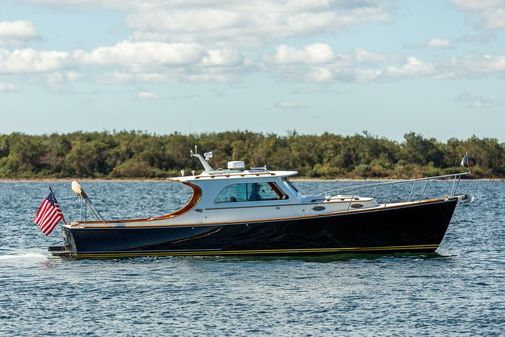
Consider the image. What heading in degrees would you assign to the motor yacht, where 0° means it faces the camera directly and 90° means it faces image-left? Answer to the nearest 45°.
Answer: approximately 270°

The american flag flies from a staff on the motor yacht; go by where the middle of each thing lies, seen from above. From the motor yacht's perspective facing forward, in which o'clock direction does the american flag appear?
The american flag is roughly at 6 o'clock from the motor yacht.
